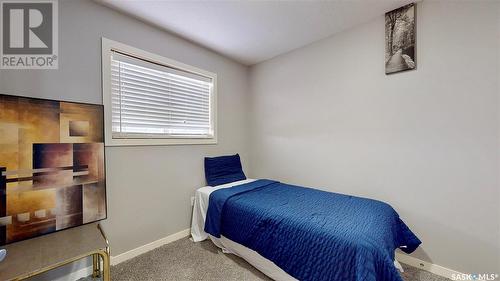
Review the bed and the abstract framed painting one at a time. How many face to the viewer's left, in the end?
0

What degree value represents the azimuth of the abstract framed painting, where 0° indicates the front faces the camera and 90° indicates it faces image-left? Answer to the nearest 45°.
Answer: approximately 315°

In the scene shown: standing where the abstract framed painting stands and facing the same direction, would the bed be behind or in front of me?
in front

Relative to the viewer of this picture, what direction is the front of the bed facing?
facing the viewer and to the right of the viewer

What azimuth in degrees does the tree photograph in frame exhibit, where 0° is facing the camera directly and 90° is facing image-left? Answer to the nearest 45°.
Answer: approximately 45°

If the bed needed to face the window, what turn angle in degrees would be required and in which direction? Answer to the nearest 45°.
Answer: approximately 135° to its right

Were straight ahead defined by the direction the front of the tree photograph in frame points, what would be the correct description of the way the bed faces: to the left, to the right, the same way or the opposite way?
to the left

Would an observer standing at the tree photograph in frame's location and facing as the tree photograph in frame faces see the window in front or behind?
in front
